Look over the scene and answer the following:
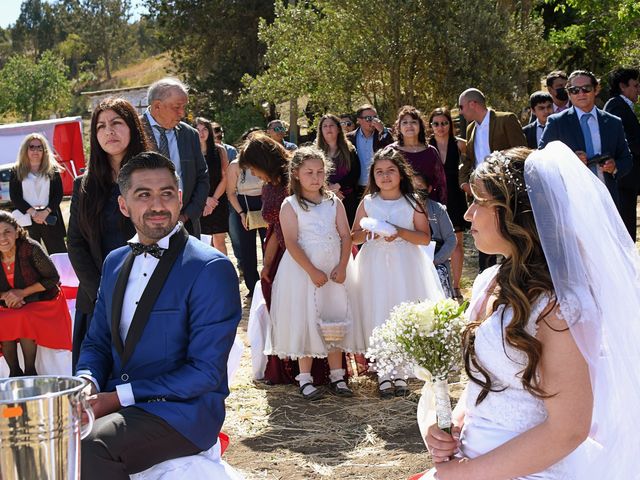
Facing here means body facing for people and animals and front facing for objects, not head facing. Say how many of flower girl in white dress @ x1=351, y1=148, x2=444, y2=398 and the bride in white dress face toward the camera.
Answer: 1

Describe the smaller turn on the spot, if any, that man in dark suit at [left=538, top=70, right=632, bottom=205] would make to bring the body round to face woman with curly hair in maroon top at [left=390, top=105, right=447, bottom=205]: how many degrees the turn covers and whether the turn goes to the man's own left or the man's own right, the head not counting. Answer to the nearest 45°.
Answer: approximately 90° to the man's own right

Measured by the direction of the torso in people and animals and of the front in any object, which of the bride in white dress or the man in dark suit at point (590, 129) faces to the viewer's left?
the bride in white dress

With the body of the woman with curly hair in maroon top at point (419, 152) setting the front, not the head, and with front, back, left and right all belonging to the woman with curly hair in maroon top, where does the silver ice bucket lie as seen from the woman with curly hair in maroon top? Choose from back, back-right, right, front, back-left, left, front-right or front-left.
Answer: front

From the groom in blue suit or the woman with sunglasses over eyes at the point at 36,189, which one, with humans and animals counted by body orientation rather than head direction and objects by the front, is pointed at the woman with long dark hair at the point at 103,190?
the woman with sunglasses over eyes

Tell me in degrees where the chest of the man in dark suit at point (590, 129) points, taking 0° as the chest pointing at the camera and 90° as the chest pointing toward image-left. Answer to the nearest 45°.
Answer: approximately 0°

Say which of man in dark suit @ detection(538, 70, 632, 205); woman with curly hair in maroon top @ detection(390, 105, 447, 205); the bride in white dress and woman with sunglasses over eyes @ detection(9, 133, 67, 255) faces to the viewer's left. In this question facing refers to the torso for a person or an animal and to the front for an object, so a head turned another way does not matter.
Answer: the bride in white dress

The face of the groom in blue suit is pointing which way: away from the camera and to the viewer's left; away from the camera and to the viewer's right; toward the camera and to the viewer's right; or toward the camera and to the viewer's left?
toward the camera and to the viewer's right

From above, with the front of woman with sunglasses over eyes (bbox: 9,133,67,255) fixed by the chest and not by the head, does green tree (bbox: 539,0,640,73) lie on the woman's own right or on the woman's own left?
on the woman's own left

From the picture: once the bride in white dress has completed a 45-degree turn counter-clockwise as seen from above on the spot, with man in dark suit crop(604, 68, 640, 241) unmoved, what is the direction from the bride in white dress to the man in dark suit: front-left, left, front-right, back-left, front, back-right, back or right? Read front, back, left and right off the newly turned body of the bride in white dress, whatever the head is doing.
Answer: back-right

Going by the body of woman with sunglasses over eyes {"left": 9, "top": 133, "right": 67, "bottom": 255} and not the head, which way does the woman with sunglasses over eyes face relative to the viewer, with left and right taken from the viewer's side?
facing the viewer

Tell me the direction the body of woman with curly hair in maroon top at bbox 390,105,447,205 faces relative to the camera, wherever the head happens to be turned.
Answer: toward the camera

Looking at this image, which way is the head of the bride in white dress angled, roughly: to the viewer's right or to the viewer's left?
to the viewer's left

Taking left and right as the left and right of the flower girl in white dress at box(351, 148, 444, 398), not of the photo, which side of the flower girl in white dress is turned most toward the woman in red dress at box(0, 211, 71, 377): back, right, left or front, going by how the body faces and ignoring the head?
right
